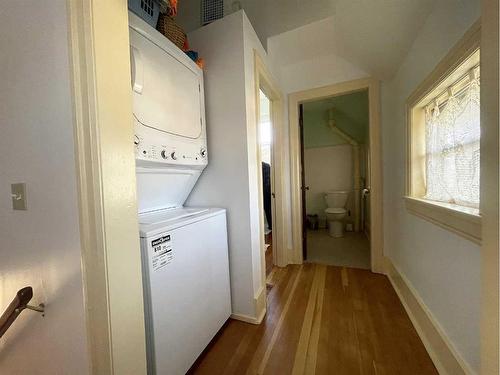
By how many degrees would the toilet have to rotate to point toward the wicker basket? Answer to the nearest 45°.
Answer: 0° — it already faces it

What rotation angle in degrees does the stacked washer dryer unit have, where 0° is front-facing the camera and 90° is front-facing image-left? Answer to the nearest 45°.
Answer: approximately 315°

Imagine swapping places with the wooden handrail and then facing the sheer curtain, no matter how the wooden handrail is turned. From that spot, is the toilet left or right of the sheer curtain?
left

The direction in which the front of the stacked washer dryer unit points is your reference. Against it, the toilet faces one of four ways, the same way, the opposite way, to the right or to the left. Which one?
to the right

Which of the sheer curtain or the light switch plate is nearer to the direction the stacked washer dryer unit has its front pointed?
the sheer curtain

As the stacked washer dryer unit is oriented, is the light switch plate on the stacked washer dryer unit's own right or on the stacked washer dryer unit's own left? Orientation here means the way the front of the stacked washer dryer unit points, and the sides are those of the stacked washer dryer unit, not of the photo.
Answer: on the stacked washer dryer unit's own right

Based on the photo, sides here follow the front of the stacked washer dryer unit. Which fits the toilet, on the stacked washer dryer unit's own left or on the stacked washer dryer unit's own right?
on the stacked washer dryer unit's own left

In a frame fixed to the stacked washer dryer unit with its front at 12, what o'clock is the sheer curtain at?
The sheer curtain is roughly at 11 o'clock from the stacked washer dryer unit.
